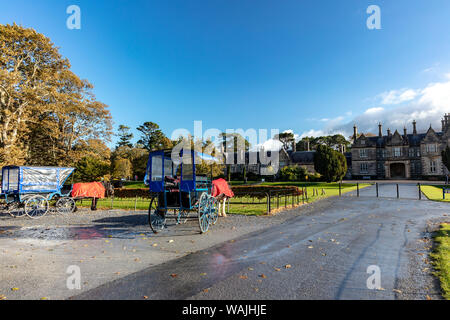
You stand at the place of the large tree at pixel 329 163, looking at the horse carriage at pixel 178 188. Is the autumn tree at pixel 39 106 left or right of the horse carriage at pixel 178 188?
right

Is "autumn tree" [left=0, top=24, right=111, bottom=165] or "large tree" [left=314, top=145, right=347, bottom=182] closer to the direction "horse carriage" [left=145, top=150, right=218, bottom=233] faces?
the large tree

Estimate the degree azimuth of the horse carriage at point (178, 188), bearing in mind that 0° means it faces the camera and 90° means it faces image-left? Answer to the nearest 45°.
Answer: approximately 225°

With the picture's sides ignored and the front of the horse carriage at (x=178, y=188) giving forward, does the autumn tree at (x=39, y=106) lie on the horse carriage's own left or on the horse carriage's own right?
on the horse carriage's own left

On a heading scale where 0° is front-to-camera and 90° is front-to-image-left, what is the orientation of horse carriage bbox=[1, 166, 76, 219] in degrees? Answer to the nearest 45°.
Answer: approximately 225°

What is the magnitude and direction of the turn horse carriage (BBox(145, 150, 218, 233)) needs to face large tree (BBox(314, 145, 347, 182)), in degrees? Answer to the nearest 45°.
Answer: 0° — it already faces it
